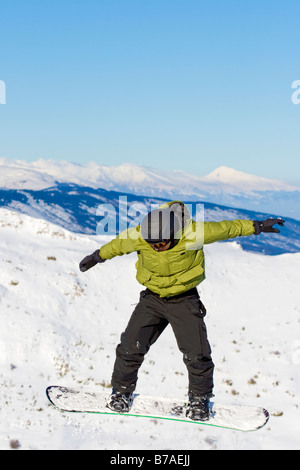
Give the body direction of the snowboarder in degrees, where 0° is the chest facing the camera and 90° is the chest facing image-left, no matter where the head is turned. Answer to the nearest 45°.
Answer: approximately 0°
